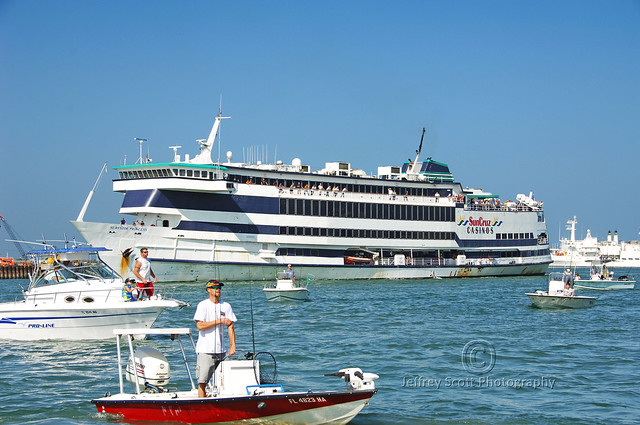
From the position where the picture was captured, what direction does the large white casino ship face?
facing the viewer and to the left of the viewer

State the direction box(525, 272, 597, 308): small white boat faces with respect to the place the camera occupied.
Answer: facing to the left of the viewer

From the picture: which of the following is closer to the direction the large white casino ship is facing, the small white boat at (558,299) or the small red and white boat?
the small red and white boat

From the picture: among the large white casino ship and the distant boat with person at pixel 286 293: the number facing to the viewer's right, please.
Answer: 0

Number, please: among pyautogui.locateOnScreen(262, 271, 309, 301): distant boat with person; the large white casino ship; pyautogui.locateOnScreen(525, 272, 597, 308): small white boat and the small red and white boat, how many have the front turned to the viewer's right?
1

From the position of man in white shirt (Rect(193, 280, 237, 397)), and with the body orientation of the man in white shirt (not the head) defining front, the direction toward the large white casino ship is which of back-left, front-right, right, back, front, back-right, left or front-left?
back-left

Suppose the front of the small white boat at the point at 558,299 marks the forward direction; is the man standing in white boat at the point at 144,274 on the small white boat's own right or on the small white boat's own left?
on the small white boat's own left

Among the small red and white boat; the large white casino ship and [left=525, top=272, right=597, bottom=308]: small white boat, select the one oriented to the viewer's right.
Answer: the small red and white boat

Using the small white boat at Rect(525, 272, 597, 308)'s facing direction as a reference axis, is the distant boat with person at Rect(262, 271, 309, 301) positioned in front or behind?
in front

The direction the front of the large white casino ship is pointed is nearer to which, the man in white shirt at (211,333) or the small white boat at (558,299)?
the man in white shirt

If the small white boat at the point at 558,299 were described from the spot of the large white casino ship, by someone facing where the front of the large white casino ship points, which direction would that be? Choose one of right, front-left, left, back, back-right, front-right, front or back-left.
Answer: left

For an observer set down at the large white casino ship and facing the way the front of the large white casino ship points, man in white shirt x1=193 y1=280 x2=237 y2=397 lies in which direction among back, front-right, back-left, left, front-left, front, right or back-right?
front-left

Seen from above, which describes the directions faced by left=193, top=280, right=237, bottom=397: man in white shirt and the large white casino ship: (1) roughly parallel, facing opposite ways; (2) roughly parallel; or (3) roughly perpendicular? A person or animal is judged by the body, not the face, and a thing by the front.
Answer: roughly perpendicular

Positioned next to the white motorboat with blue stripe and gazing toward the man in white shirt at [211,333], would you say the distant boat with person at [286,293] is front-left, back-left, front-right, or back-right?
back-left

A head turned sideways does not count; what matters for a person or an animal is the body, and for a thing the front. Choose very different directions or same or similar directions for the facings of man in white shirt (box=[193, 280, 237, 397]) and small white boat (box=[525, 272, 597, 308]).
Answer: very different directions

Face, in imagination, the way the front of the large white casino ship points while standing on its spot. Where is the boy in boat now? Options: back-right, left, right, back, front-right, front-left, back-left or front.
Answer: front-left

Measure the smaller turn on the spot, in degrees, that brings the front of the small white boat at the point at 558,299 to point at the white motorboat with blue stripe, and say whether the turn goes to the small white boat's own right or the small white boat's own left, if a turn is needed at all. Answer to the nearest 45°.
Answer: approximately 45° to the small white boat's own left

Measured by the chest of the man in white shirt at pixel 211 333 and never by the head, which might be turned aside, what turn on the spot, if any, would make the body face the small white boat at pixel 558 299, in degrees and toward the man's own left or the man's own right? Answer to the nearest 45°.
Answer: approximately 90° to the man's own left
